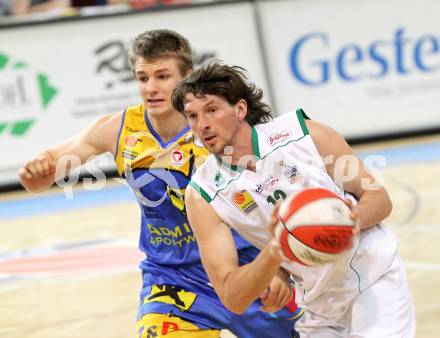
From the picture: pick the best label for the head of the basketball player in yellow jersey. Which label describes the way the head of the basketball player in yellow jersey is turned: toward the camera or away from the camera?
toward the camera

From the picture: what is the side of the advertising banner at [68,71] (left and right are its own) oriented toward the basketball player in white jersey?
front

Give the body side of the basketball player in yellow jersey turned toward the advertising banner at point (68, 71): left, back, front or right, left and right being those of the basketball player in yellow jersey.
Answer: back

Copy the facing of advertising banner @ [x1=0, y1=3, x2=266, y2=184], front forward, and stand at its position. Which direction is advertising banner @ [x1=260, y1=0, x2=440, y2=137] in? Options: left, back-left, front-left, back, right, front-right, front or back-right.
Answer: left

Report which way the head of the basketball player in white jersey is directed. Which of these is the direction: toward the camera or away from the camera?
toward the camera

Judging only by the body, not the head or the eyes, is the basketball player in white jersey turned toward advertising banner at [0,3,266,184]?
no

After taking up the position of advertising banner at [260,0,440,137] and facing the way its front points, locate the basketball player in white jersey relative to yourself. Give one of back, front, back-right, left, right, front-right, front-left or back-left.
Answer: front

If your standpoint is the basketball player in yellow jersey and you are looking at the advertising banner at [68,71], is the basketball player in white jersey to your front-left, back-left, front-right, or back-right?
back-right

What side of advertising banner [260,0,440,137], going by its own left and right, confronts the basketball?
front

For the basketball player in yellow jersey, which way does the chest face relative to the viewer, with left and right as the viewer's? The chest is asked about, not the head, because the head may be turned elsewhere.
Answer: facing the viewer

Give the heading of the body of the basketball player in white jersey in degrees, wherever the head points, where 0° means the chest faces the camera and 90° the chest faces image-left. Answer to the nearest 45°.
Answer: approximately 45°

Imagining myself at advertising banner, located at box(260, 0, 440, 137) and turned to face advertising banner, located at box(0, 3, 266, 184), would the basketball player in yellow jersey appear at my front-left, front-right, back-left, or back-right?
front-left

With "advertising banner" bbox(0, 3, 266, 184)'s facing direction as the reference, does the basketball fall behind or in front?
in front

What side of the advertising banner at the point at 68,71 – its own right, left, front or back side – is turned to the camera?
front

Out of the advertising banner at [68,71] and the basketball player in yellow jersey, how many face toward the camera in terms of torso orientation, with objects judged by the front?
2

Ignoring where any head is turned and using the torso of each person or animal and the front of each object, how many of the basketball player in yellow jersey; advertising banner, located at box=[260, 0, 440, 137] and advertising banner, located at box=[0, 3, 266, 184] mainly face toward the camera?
3

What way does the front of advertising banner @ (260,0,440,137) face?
toward the camera

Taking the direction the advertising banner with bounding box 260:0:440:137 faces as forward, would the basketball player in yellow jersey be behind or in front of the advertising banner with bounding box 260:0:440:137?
in front
